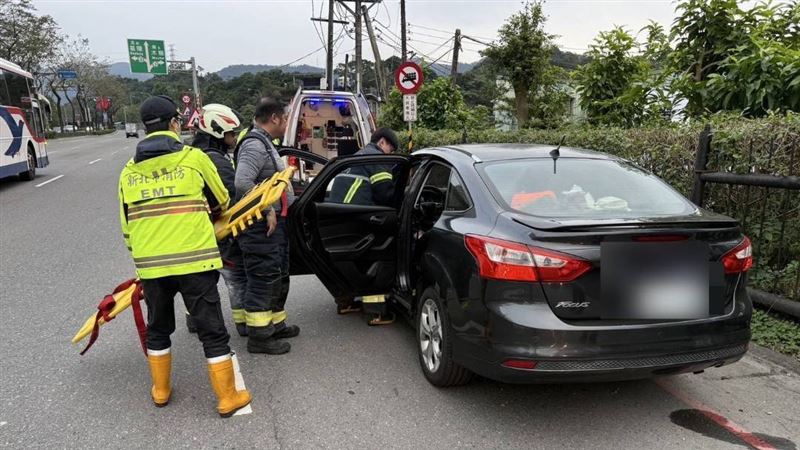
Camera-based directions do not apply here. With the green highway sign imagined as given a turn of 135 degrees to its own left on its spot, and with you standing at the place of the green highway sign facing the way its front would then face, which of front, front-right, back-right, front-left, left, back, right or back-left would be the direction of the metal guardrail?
back-right

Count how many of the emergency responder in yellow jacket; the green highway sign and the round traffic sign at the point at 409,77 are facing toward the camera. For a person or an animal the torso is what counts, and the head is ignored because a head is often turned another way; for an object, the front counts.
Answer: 2

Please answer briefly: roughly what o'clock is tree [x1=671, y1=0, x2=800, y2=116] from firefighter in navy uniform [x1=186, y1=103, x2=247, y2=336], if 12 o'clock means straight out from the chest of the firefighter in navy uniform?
The tree is roughly at 12 o'clock from the firefighter in navy uniform.

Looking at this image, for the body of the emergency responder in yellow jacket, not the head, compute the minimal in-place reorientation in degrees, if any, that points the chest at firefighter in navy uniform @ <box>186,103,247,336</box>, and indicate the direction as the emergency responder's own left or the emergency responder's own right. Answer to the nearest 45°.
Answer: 0° — they already face them

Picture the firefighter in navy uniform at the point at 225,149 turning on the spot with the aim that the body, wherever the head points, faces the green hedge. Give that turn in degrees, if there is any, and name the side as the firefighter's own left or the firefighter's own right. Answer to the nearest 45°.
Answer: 0° — they already face it

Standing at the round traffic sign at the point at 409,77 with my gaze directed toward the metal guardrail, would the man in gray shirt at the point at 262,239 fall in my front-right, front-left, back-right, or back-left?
front-right

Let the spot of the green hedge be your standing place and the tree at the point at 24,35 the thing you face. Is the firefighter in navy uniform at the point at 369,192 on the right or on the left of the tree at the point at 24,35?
left

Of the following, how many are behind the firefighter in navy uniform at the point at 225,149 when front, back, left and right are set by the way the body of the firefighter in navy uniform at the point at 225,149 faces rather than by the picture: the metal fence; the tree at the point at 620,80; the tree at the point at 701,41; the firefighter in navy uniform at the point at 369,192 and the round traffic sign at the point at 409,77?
0

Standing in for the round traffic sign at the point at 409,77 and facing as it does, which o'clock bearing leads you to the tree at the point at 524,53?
The tree is roughly at 7 o'clock from the round traffic sign.

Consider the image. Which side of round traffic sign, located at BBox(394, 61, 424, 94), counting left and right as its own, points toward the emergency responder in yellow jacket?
front

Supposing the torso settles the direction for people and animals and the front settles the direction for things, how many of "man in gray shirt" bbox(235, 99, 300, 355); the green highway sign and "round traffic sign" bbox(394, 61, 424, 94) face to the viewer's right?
1

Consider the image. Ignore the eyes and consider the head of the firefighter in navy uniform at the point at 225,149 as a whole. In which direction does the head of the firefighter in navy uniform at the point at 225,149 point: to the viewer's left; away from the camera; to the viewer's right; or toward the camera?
to the viewer's right

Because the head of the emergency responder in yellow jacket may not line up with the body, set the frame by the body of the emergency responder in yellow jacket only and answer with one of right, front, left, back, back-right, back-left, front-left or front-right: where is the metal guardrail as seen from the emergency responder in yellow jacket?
front-right

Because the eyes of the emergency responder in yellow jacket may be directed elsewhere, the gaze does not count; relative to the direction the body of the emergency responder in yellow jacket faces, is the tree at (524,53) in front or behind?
in front

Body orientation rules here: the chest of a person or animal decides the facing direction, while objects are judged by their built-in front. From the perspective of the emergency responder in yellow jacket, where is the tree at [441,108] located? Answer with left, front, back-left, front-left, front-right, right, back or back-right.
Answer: front
